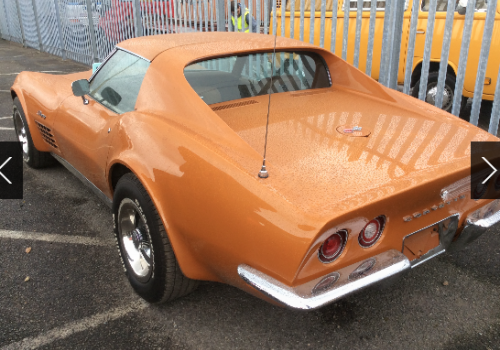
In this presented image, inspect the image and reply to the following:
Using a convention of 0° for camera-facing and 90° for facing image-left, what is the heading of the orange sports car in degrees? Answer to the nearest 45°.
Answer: approximately 135°

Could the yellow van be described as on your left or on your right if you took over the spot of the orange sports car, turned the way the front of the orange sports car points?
on your right
